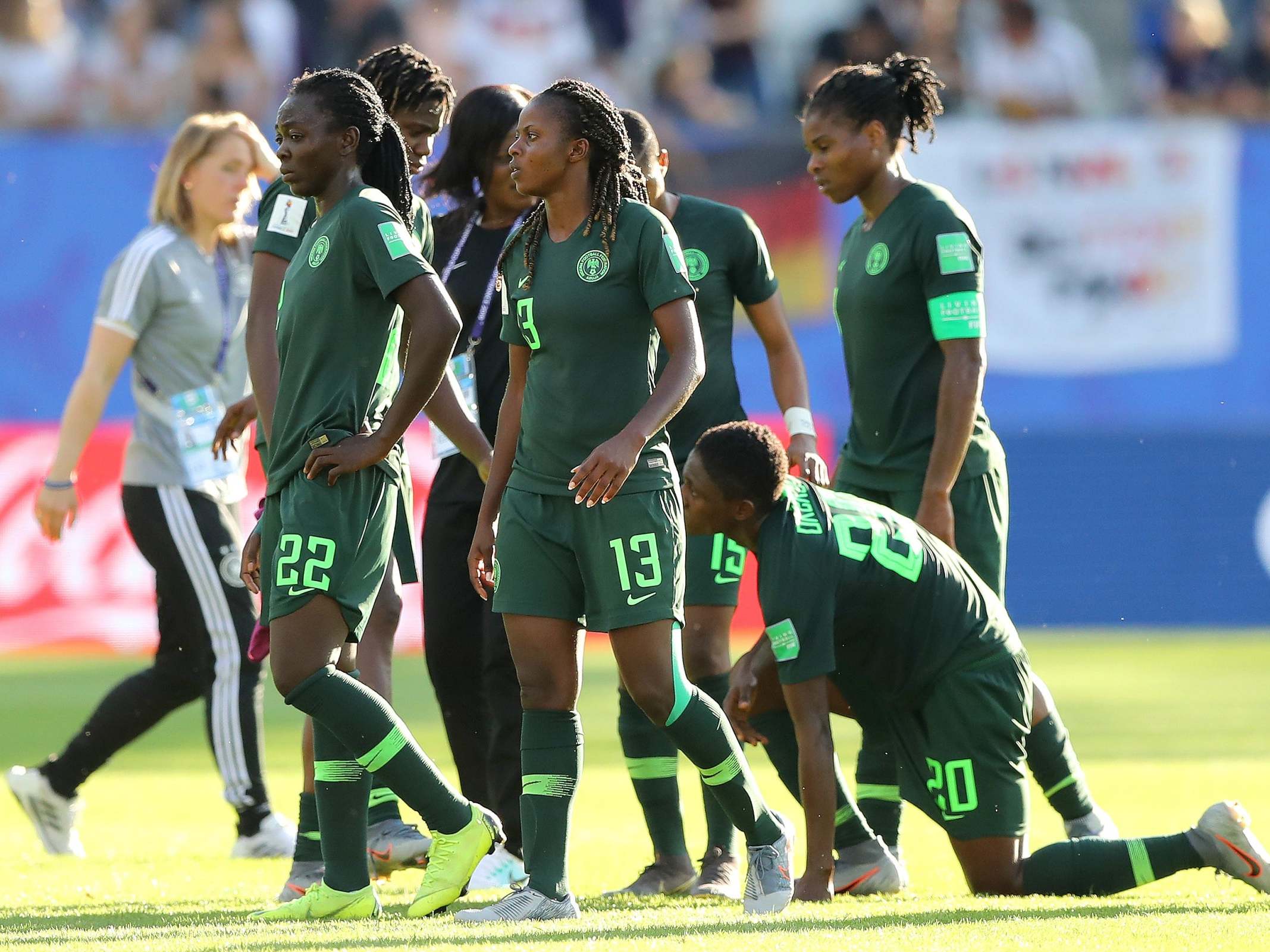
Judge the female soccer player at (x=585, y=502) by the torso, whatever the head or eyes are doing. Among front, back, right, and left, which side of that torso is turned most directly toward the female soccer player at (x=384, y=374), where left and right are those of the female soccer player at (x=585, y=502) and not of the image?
right

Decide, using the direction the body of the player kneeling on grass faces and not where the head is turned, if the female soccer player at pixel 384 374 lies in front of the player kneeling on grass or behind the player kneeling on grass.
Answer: in front

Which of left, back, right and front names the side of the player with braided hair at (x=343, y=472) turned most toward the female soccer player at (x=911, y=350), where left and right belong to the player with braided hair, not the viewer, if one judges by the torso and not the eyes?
back

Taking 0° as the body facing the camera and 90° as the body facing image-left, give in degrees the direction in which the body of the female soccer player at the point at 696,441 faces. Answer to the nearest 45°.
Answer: approximately 45°

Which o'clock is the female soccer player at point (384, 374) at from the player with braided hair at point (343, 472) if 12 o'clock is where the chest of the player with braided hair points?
The female soccer player is roughly at 5 o'clock from the player with braided hair.

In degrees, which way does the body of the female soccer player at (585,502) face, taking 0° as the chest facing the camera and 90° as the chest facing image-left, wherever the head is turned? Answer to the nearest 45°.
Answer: approximately 45°

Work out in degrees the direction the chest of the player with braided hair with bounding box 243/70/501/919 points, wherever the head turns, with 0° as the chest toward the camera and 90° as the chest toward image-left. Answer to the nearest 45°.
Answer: approximately 45°

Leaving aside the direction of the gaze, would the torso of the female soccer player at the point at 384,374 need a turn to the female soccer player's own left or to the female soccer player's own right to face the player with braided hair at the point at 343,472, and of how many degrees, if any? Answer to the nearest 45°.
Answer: approximately 45° to the female soccer player's own right

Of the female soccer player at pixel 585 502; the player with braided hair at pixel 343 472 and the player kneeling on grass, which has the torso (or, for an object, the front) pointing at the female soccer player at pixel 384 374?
the player kneeling on grass

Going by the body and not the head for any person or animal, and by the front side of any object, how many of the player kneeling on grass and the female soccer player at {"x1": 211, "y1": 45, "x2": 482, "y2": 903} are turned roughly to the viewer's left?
1

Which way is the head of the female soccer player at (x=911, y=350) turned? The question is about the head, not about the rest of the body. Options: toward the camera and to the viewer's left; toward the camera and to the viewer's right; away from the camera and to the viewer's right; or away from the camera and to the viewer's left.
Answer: toward the camera and to the viewer's left
